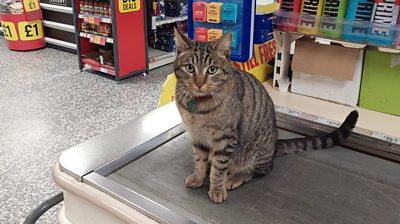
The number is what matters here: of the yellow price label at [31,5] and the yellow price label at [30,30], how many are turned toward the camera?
2

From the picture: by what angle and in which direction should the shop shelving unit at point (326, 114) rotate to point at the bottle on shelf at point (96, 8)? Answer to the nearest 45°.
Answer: approximately 90° to its right

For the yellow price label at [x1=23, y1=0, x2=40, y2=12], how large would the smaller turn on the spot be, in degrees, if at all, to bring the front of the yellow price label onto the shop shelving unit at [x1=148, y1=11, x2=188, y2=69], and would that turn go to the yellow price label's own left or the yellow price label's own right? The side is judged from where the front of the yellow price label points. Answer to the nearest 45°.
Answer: approximately 45° to the yellow price label's own left

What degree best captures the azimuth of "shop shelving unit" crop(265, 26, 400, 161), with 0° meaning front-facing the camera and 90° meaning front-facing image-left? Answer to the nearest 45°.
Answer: approximately 45°

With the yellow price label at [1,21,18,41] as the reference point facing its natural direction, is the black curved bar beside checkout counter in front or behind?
in front

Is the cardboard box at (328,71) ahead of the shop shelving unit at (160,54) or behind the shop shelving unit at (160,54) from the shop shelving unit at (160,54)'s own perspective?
ahead

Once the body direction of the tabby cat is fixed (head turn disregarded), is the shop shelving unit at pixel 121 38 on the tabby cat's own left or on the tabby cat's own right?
on the tabby cat's own right

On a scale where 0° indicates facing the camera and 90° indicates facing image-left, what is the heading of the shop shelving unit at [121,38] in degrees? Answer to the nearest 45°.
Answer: approximately 45°

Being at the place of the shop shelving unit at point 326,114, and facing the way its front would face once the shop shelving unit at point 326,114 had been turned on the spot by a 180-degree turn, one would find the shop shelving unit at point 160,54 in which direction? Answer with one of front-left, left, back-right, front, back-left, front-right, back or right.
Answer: left
